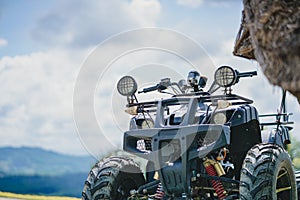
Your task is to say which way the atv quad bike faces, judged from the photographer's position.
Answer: facing the viewer and to the left of the viewer
